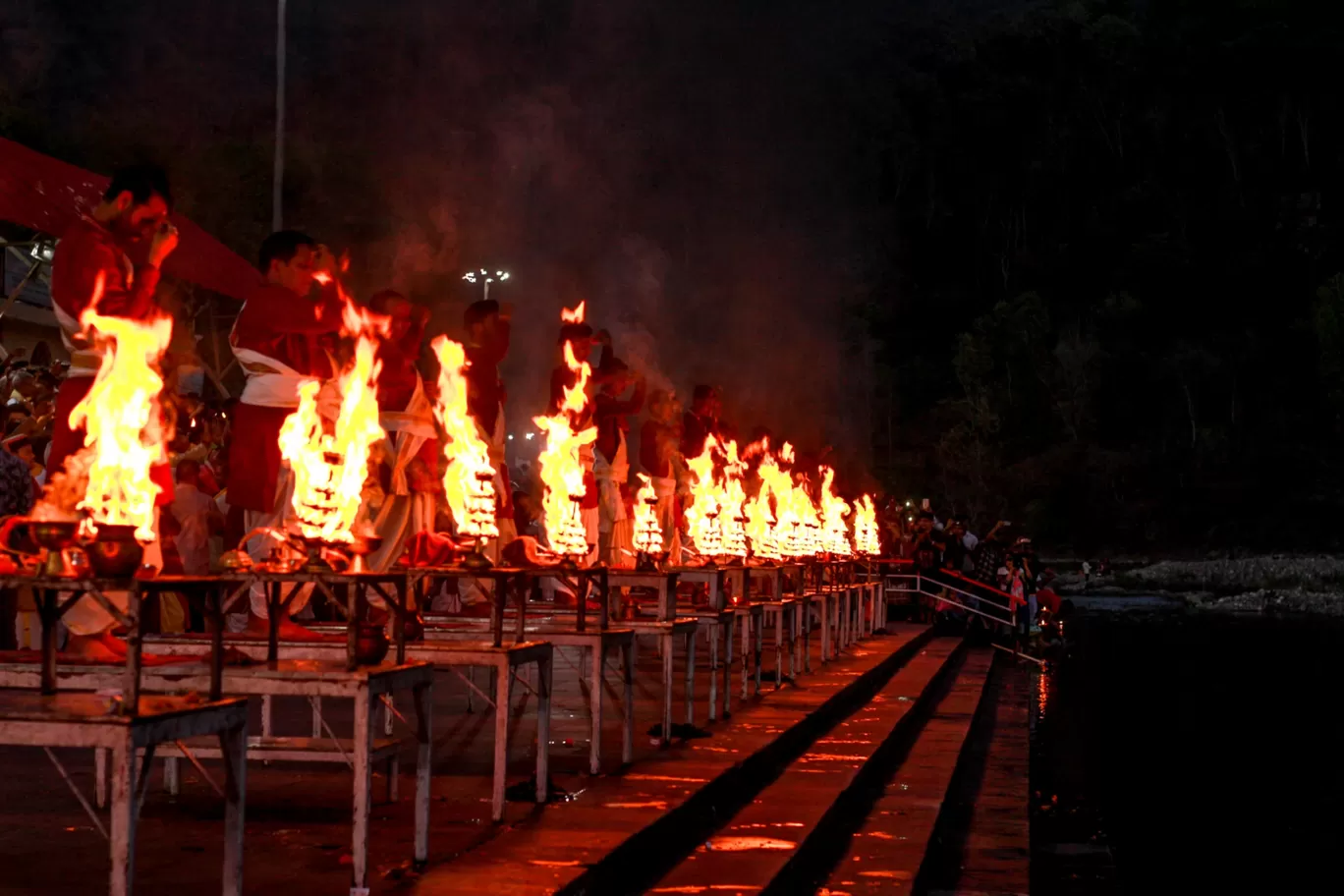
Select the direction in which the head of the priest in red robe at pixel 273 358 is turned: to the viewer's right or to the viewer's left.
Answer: to the viewer's right

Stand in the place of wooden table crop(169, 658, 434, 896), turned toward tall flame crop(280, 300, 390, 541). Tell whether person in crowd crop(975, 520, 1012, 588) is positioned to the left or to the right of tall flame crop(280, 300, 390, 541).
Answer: right

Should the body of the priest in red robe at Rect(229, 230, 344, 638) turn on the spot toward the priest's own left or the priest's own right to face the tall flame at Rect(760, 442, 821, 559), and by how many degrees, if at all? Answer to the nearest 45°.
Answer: approximately 45° to the priest's own left

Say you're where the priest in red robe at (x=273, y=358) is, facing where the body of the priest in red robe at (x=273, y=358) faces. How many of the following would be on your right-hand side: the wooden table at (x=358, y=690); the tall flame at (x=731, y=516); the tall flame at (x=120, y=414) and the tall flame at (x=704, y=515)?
2

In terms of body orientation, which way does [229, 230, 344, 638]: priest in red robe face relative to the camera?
to the viewer's right

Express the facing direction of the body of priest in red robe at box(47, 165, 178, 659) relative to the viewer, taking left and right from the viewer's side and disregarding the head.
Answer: facing to the right of the viewer

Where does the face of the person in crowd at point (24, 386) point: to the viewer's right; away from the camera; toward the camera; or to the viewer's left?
to the viewer's right

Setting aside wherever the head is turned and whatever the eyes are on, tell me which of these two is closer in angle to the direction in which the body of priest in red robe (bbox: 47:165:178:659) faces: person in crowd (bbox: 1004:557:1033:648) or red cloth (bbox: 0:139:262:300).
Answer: the person in crowd

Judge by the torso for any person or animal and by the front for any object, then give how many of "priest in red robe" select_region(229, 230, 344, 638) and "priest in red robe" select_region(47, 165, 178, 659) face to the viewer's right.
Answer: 2
